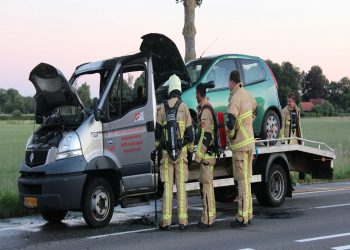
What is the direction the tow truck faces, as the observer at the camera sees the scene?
facing the viewer and to the left of the viewer

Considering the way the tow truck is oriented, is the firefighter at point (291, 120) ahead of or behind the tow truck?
behind

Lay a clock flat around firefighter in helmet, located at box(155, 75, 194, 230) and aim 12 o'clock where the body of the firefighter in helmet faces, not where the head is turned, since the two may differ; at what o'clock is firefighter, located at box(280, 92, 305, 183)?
The firefighter is roughly at 1 o'clock from the firefighter in helmet.

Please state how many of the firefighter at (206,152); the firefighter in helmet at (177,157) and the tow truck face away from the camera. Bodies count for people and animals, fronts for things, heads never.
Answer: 1

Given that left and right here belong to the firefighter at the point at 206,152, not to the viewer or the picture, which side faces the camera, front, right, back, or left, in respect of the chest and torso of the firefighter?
left

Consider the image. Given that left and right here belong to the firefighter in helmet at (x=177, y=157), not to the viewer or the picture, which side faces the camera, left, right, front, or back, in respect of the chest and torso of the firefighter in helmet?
back

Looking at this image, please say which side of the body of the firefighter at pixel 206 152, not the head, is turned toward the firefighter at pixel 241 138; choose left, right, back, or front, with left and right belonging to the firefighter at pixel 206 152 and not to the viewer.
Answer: back

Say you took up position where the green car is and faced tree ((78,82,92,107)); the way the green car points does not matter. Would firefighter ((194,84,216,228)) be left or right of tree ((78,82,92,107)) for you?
left

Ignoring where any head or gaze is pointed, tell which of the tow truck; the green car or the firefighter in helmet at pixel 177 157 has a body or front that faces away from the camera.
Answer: the firefighter in helmet

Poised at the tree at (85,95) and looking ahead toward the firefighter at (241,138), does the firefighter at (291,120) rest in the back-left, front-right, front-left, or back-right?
front-left

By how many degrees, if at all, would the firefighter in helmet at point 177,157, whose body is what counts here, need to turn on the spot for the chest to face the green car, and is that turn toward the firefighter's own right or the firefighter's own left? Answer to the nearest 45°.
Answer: approximately 45° to the firefighter's own right

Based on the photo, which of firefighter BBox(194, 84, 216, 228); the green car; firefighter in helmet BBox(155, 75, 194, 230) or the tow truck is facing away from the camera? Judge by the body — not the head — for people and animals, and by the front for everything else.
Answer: the firefighter in helmet

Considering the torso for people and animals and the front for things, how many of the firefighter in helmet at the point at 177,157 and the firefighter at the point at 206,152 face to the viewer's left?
1
